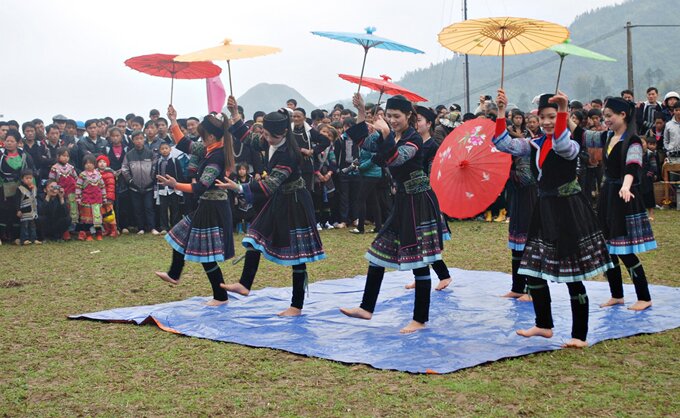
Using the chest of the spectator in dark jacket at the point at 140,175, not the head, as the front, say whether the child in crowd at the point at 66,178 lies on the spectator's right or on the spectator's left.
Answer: on the spectator's right

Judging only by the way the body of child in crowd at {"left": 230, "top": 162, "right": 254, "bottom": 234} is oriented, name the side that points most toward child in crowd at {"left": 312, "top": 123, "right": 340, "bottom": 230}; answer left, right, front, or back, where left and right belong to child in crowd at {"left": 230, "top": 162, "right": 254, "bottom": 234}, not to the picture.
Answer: left

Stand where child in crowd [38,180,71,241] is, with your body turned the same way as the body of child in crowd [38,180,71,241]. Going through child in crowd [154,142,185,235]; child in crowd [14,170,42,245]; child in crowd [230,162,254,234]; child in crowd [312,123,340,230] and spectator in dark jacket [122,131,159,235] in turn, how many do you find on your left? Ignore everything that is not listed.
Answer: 4

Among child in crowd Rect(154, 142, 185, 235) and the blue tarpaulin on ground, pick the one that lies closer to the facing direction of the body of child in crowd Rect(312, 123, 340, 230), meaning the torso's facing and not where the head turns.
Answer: the blue tarpaulin on ground

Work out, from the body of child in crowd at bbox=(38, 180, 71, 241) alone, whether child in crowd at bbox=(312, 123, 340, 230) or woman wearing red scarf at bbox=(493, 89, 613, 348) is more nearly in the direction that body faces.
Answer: the woman wearing red scarf

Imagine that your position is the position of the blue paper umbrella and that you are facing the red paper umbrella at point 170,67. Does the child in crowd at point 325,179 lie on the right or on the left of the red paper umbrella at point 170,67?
right

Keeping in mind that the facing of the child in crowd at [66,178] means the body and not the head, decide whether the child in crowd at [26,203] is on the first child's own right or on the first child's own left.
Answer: on the first child's own right

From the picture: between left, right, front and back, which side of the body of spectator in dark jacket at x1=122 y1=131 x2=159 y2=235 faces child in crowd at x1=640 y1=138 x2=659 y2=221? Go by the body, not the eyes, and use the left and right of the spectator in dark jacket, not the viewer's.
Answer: left

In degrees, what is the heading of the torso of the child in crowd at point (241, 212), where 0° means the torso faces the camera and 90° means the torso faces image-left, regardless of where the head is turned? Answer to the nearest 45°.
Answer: approximately 0°

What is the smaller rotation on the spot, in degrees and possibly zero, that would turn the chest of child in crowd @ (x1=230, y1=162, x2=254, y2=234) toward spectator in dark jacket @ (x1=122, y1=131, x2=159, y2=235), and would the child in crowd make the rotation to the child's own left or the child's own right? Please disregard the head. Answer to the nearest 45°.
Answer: approximately 90° to the child's own right
